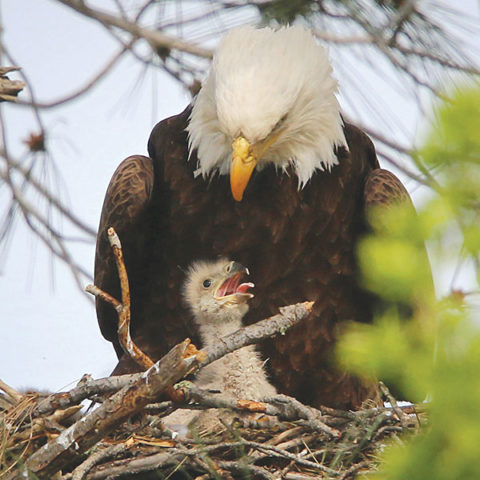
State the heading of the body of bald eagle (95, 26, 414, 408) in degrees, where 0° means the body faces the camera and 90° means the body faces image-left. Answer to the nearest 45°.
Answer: approximately 0°
